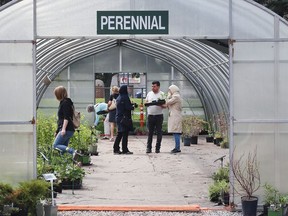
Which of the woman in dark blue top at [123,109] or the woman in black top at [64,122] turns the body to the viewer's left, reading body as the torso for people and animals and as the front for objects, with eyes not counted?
the woman in black top at [64,122]

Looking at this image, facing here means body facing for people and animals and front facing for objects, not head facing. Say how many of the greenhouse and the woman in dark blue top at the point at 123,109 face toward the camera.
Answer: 1

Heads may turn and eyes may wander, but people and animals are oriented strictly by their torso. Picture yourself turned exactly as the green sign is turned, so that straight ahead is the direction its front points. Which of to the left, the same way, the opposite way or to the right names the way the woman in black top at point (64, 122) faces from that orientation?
to the right

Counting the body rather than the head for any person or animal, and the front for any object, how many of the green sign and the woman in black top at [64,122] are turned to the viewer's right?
0

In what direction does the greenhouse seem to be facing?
toward the camera

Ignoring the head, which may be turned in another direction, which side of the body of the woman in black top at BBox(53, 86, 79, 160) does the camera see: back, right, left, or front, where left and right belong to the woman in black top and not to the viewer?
left

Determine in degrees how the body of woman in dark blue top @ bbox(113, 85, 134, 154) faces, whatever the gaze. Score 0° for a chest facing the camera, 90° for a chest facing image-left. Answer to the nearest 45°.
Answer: approximately 270°

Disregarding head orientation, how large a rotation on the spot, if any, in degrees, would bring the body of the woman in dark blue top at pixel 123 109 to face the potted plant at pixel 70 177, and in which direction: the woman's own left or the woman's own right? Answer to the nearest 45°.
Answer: approximately 90° to the woman's own right

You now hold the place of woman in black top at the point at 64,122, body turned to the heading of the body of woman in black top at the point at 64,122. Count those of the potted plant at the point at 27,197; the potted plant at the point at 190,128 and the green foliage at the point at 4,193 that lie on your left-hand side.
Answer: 2

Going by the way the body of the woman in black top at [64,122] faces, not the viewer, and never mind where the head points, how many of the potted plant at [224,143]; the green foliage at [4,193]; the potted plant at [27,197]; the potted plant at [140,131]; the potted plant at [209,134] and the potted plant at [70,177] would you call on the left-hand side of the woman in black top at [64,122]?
3

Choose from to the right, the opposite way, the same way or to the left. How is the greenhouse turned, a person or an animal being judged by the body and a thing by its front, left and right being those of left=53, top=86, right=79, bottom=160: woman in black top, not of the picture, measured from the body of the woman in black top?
to the left

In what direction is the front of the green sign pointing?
toward the camera
